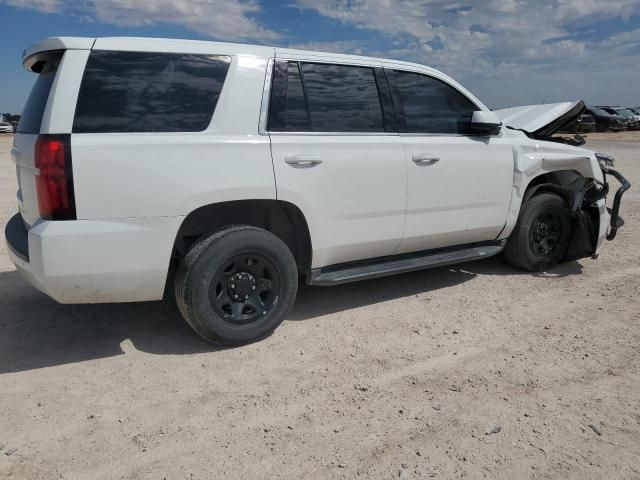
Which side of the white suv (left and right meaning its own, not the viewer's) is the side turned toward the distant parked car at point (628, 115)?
front

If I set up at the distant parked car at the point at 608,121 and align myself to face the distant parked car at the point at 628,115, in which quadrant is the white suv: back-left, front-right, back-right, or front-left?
back-right

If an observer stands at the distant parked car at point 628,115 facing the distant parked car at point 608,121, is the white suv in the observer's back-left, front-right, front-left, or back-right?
front-left

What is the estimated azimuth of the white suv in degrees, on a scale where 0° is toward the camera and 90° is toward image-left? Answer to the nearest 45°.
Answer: approximately 225°

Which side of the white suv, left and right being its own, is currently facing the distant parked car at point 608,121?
front
